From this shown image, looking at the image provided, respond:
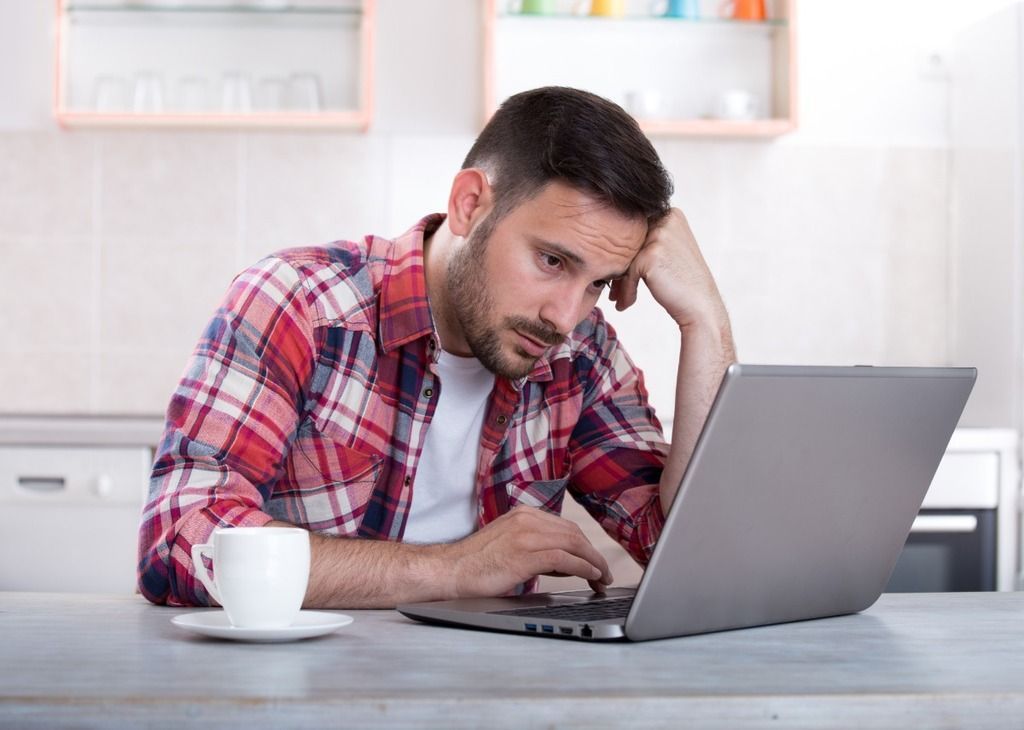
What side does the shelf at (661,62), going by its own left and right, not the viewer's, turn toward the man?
front

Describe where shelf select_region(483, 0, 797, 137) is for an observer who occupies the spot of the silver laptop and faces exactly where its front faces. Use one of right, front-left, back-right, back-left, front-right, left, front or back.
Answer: front-right

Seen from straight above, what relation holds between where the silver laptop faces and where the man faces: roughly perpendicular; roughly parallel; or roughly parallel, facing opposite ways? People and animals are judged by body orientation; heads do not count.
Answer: roughly parallel, facing opposite ways

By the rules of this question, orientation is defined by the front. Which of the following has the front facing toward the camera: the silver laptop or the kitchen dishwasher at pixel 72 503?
the kitchen dishwasher

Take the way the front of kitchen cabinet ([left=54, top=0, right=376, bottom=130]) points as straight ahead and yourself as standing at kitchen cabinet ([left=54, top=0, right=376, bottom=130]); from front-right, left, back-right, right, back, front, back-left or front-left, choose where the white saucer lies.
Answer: front

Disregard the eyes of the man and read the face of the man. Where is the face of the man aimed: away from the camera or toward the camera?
toward the camera

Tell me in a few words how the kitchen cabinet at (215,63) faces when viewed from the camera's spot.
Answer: facing the viewer

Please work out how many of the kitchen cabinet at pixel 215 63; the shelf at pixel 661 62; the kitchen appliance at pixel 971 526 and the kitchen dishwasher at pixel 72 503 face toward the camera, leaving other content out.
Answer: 4

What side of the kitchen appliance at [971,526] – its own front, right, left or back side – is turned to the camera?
front

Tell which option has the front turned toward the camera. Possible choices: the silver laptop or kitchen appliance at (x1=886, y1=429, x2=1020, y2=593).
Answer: the kitchen appliance

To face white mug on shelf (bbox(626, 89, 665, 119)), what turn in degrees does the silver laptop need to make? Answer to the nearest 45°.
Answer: approximately 45° to its right

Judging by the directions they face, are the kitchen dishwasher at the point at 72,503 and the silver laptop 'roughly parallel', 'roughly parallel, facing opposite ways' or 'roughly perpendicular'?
roughly parallel, facing opposite ways
